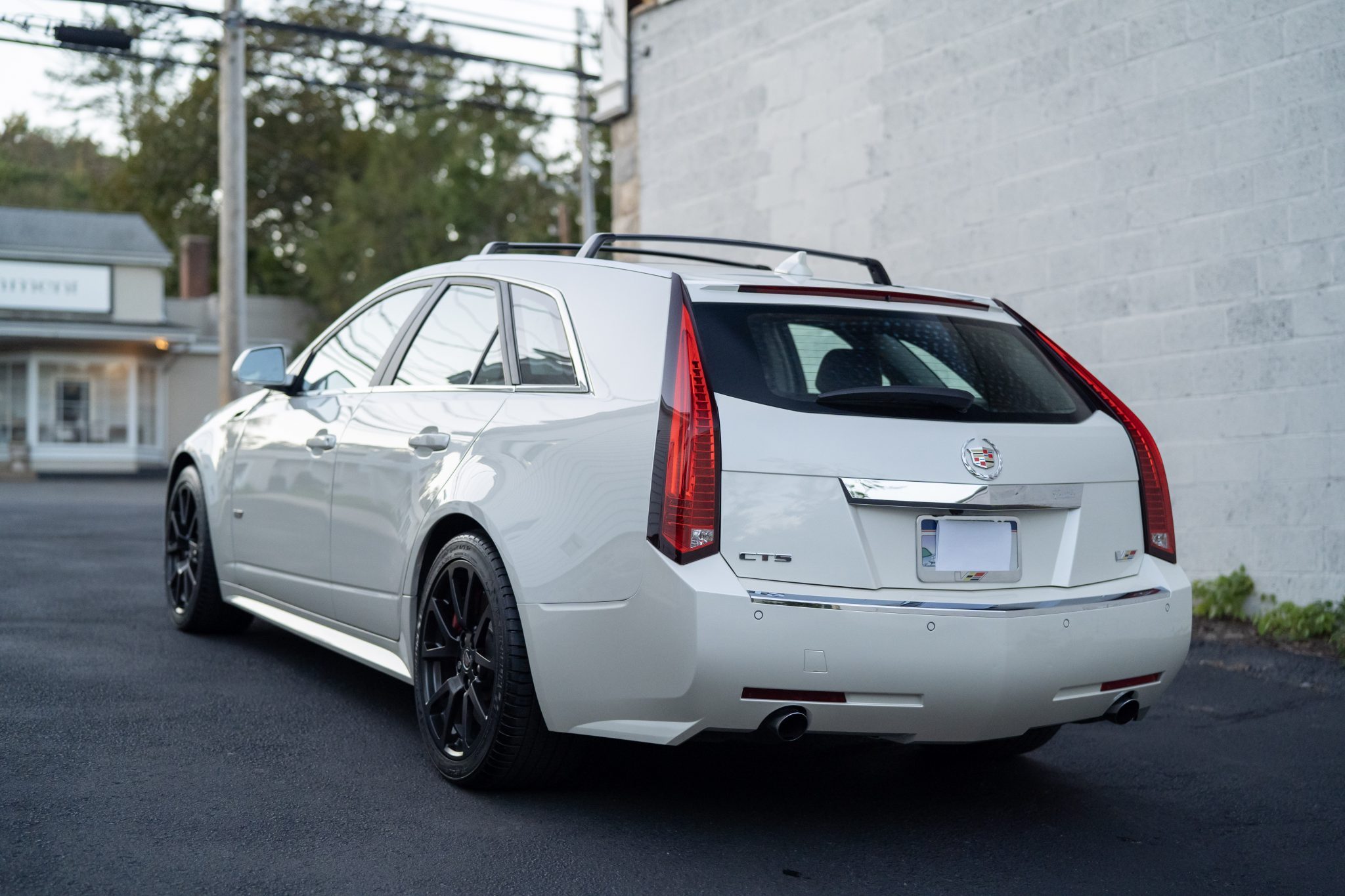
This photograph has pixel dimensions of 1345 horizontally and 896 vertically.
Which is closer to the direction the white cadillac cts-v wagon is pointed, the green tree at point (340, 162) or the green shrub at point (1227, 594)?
the green tree

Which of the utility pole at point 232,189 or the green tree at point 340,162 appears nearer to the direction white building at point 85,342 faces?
the utility pole

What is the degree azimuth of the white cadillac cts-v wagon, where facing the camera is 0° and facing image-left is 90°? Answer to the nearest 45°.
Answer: approximately 135°

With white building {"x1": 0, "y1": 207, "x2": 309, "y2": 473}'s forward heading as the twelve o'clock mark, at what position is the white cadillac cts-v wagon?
The white cadillac cts-v wagon is roughly at 12 o'clock from the white building.

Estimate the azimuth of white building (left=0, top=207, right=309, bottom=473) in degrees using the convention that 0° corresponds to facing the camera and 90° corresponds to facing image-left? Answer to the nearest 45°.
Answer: approximately 0°

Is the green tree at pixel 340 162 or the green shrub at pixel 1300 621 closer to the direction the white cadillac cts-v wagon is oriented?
the green tree

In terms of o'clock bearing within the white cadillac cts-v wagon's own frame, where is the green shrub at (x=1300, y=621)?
The green shrub is roughly at 3 o'clock from the white cadillac cts-v wagon.

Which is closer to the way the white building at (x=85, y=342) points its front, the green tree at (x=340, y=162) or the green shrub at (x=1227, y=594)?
the green shrub

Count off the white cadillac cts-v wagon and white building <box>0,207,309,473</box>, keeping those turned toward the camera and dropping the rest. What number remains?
1

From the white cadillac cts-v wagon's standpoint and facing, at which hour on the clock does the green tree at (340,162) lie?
The green tree is roughly at 1 o'clock from the white cadillac cts-v wagon.

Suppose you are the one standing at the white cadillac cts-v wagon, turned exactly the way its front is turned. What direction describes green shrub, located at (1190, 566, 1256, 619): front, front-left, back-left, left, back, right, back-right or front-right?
right

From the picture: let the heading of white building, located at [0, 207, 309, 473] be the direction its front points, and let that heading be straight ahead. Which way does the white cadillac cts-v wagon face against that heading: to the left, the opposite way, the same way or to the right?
the opposite way
